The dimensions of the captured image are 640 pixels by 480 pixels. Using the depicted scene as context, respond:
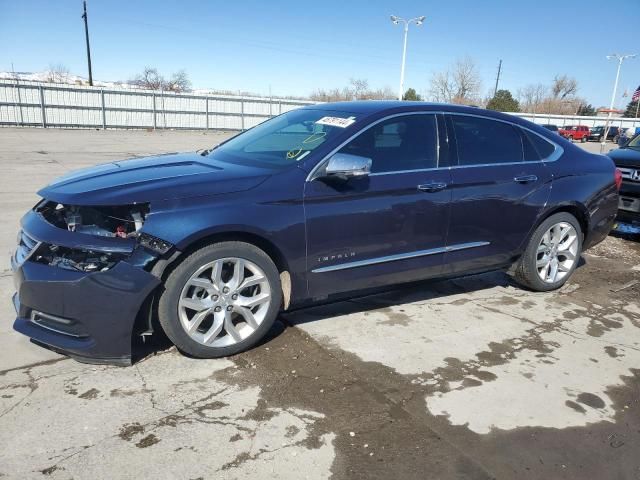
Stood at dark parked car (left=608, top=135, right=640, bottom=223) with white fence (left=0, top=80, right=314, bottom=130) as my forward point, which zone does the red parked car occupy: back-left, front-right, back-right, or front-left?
front-right

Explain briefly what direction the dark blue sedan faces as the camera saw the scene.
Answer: facing the viewer and to the left of the viewer

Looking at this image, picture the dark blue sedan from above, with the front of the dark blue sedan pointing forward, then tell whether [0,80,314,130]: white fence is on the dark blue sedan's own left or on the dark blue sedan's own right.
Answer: on the dark blue sedan's own right

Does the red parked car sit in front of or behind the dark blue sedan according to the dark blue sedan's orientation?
behind

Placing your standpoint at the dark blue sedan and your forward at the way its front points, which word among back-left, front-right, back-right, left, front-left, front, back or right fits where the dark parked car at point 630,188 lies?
back
